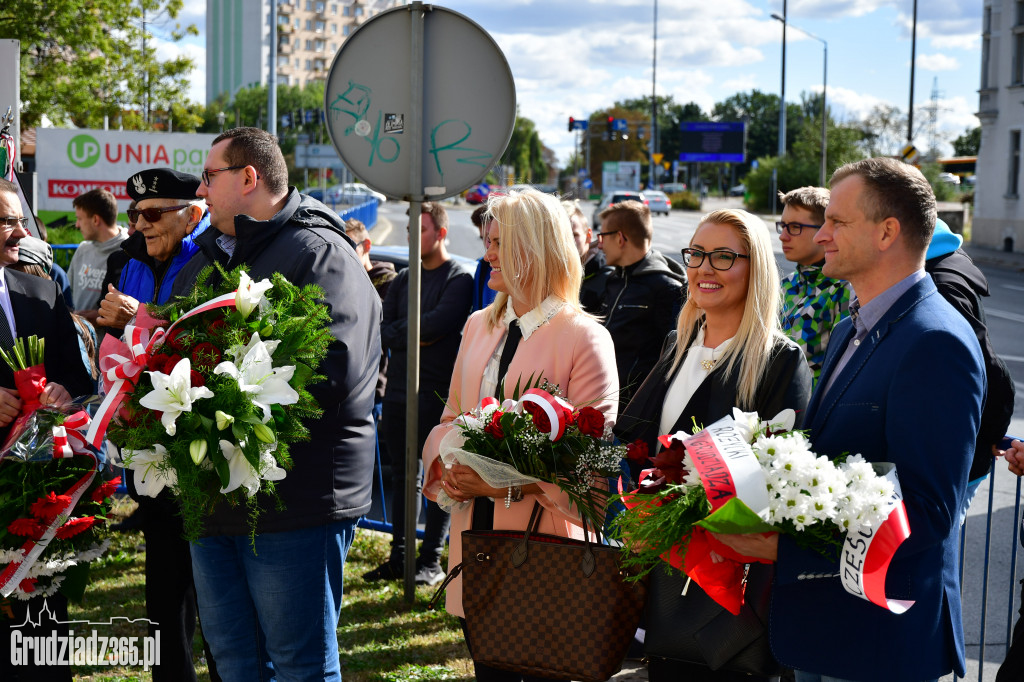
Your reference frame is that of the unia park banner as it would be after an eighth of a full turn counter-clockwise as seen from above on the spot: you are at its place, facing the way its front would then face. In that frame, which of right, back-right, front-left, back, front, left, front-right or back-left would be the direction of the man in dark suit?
front-right

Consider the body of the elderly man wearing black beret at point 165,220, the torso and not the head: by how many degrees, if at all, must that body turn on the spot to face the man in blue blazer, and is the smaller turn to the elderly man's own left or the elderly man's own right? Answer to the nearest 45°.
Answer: approximately 90° to the elderly man's own left

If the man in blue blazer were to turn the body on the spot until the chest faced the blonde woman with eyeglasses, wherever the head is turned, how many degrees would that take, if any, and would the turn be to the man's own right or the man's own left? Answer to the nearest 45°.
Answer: approximately 45° to the man's own right

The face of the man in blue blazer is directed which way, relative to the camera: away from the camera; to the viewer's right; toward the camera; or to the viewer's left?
to the viewer's left

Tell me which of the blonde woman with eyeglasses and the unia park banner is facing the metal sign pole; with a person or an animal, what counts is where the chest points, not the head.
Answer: the unia park banner

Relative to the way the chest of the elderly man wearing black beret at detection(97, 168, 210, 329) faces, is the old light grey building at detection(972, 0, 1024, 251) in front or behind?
behind

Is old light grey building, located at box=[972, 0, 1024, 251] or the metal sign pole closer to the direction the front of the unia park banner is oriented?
the metal sign pole

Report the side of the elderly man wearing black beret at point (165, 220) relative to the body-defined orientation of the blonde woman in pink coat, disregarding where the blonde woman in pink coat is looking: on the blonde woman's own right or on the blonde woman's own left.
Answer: on the blonde woman's own right

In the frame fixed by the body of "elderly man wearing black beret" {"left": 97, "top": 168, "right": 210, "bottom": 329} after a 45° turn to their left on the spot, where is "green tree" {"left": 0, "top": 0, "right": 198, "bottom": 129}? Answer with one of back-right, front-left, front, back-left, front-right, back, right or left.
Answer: back

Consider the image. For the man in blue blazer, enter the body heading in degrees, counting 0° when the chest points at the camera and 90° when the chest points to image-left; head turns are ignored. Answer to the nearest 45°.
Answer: approximately 90°

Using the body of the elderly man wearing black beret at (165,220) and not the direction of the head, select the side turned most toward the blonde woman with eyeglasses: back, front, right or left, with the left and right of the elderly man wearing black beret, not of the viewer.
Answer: left
